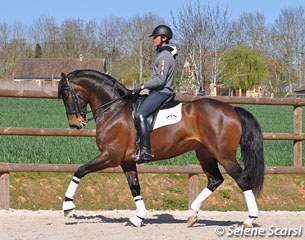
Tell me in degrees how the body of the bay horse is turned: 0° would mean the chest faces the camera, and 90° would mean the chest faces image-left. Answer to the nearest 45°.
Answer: approximately 90°

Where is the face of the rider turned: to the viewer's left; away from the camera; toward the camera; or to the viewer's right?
to the viewer's left

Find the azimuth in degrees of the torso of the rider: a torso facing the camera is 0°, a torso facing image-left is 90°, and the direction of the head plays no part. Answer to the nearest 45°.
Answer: approximately 90°
